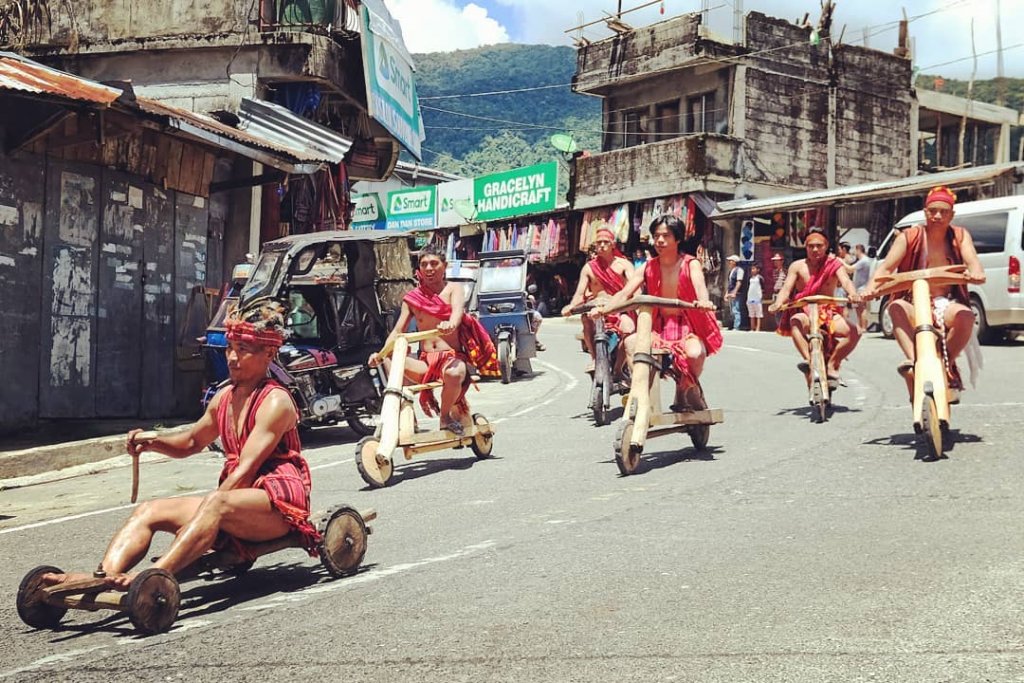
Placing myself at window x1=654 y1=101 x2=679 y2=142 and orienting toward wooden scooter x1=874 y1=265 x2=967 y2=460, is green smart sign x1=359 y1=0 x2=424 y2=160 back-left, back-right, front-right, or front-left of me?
front-right

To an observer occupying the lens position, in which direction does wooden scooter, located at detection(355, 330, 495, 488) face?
facing the viewer and to the left of the viewer

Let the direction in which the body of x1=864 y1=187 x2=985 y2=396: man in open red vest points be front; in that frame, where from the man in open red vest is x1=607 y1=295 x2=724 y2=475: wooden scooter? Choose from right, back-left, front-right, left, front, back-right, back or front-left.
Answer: front-right

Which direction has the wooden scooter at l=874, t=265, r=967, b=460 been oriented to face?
toward the camera

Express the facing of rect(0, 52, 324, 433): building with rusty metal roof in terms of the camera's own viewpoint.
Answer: facing the viewer and to the right of the viewer

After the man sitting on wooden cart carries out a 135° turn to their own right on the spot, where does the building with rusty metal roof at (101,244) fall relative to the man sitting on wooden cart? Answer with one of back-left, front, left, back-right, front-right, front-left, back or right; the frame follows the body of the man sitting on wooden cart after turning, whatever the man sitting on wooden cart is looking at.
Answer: front

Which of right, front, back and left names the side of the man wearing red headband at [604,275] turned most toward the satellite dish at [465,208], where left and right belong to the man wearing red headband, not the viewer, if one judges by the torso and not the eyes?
back

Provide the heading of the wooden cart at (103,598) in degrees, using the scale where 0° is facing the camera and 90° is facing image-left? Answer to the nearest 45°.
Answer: approximately 45°

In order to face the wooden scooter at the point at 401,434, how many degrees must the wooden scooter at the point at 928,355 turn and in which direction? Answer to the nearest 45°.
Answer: approximately 90° to its right

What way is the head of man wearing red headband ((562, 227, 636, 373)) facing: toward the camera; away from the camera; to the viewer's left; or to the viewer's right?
toward the camera

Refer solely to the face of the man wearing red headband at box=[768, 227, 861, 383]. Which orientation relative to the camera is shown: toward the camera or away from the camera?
toward the camera

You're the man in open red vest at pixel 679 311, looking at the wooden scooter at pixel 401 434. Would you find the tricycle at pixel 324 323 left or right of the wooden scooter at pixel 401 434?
right

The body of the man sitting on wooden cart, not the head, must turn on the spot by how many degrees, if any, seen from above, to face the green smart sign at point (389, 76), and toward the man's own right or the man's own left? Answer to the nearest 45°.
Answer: approximately 135° to the man's own right

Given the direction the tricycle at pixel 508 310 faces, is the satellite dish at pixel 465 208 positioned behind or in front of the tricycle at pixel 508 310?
behind

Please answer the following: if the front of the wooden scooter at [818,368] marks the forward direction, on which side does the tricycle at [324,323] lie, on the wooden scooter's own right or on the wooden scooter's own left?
on the wooden scooter's own right

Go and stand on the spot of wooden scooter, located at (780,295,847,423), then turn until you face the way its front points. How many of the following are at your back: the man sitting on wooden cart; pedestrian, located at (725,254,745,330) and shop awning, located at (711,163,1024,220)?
2

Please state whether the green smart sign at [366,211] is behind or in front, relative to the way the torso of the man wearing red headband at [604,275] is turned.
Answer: behind

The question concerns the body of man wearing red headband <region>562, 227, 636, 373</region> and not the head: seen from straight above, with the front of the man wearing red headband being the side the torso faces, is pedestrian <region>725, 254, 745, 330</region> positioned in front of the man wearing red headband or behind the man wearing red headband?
behind

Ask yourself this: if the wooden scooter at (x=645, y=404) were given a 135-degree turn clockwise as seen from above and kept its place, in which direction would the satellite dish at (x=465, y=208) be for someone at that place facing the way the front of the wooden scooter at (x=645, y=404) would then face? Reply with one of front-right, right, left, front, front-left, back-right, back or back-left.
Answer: front

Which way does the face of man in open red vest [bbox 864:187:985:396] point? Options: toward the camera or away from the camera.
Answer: toward the camera
